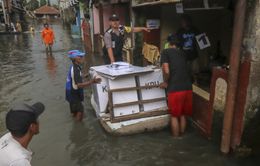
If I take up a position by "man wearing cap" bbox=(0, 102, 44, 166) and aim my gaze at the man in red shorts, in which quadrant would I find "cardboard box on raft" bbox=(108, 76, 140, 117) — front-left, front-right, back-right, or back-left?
front-left

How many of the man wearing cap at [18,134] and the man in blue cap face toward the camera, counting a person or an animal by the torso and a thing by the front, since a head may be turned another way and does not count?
0

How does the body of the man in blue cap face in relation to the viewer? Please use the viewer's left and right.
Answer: facing to the right of the viewer

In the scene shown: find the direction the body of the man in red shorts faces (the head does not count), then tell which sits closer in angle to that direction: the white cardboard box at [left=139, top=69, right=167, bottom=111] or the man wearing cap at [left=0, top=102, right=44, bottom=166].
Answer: the white cardboard box

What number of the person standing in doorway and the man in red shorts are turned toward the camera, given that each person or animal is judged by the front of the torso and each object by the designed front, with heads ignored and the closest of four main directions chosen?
1

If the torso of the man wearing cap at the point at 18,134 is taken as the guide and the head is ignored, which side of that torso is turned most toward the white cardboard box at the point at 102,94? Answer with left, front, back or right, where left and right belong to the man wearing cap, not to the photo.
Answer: front

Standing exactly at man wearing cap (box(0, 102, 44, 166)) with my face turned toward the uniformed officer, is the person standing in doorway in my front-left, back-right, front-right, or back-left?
front-right

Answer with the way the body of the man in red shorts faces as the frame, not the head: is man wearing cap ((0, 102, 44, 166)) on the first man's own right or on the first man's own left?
on the first man's own left

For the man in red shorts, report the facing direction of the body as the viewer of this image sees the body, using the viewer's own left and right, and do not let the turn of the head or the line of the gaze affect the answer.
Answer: facing away from the viewer and to the left of the viewer

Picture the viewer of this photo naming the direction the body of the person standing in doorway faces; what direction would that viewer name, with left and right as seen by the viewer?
facing the viewer

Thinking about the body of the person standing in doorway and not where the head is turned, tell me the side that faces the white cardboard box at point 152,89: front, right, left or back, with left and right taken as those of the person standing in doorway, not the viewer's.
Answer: front

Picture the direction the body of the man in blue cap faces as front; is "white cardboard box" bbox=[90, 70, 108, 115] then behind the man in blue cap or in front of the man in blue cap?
in front

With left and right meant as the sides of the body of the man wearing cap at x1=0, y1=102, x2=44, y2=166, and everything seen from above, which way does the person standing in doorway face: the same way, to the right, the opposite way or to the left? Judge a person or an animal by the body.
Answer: the opposite way

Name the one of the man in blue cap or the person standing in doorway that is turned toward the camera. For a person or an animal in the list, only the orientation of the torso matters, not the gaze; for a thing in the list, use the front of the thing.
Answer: the person standing in doorway

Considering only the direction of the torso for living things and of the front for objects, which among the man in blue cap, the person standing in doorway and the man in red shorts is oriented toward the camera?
the person standing in doorway

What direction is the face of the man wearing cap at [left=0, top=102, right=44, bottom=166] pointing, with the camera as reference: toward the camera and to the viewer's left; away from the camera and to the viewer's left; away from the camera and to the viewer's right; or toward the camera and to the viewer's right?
away from the camera and to the viewer's right
